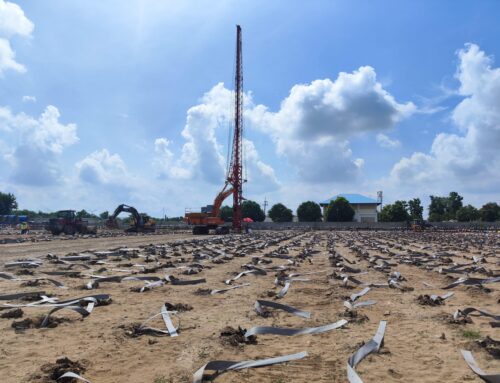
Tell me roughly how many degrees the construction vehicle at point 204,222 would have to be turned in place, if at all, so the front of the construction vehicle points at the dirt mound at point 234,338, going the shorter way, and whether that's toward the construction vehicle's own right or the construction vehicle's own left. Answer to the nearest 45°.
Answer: approximately 90° to the construction vehicle's own right

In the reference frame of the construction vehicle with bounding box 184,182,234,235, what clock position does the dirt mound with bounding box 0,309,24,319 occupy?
The dirt mound is roughly at 3 o'clock from the construction vehicle.

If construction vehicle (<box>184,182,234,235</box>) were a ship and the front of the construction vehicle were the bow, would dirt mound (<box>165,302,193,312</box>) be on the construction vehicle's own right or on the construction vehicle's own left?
on the construction vehicle's own right

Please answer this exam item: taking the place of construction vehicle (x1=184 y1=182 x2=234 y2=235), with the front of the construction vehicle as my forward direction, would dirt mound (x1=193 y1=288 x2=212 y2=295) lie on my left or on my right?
on my right

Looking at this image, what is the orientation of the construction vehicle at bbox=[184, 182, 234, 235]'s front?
to the viewer's right

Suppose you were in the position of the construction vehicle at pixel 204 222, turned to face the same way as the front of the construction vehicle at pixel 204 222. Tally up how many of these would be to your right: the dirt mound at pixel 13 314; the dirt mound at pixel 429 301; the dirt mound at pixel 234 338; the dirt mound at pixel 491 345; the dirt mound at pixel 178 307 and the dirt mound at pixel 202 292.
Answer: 6

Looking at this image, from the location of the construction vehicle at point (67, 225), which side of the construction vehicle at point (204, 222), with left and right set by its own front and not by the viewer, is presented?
back

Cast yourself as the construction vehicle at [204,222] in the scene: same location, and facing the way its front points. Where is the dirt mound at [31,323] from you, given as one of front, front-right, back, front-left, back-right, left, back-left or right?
right
